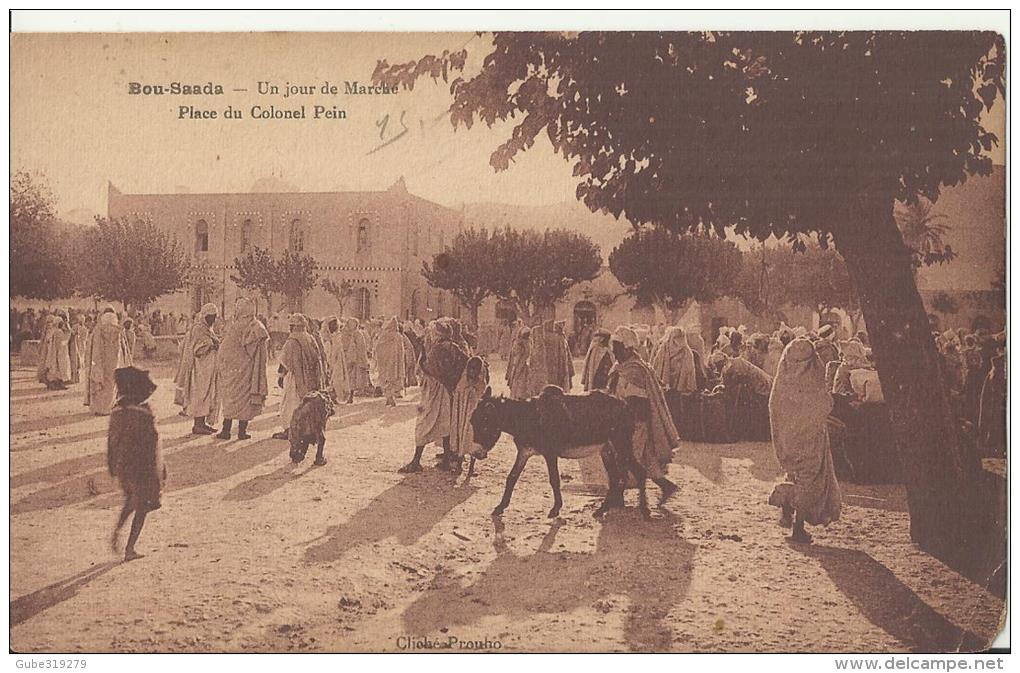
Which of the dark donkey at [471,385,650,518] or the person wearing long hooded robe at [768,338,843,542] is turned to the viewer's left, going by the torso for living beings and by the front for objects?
the dark donkey

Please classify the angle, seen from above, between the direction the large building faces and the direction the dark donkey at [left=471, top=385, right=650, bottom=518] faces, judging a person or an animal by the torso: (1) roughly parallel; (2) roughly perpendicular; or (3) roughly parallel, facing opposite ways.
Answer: roughly perpendicular

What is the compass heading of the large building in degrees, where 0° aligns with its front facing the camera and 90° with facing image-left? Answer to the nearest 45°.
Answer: approximately 0°

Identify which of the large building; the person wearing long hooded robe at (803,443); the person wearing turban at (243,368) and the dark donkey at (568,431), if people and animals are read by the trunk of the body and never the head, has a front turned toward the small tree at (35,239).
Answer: the dark donkey

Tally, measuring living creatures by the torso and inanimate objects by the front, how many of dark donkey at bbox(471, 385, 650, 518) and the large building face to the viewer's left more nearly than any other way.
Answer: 1

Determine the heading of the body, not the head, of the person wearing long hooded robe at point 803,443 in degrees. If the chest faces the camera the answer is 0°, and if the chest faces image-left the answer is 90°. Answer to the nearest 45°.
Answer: approximately 180°

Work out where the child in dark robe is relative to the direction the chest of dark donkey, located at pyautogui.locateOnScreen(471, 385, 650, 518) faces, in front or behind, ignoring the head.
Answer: in front

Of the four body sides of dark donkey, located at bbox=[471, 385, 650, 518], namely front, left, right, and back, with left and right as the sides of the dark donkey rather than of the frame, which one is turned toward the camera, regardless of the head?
left
